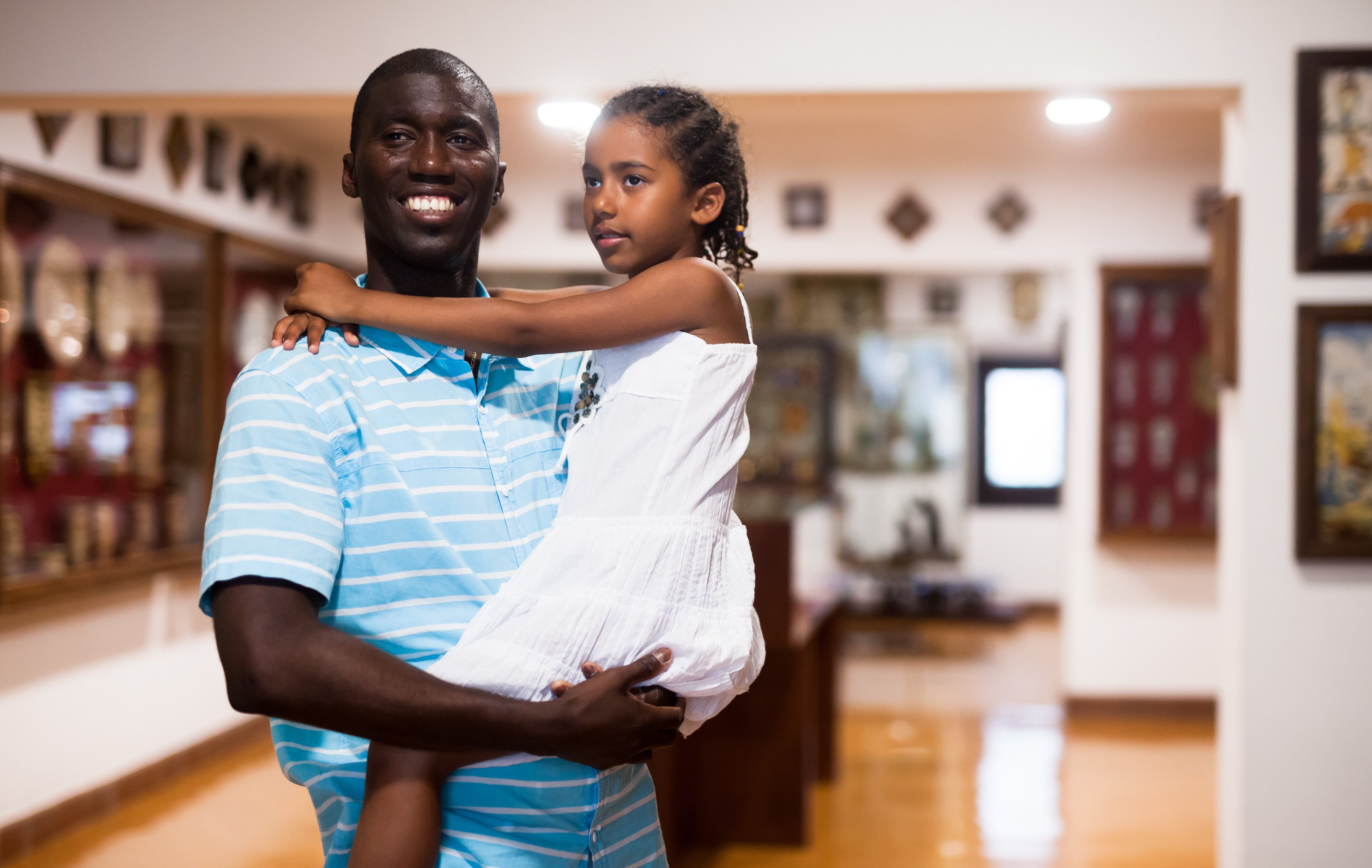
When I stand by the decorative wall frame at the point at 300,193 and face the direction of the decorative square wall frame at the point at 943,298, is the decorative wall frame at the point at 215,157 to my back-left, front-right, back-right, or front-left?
back-right

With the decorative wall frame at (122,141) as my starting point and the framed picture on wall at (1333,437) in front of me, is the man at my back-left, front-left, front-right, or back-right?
front-right

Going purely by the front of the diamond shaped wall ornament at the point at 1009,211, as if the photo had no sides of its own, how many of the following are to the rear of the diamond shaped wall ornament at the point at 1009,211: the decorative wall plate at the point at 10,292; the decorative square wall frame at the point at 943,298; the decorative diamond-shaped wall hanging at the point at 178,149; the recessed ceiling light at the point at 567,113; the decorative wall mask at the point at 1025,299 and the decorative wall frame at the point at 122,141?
2

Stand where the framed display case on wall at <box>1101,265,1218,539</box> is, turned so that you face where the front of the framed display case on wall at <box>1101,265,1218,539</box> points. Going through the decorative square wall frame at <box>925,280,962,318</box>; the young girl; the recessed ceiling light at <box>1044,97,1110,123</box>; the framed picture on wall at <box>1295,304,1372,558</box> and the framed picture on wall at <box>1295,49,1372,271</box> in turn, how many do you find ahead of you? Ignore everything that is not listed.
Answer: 4

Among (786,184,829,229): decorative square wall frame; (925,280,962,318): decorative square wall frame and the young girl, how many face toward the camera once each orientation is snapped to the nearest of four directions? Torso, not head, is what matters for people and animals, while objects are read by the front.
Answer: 2

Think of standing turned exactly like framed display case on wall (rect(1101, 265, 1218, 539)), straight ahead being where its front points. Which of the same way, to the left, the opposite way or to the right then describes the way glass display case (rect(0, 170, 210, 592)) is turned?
to the left

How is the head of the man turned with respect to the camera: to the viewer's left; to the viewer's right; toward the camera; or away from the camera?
toward the camera

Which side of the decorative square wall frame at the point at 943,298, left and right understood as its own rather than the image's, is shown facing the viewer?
front

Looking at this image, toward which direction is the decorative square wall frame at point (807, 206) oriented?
toward the camera

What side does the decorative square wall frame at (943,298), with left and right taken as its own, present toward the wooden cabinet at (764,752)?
front

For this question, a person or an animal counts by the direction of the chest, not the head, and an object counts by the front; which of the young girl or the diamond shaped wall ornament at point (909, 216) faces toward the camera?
the diamond shaped wall ornament

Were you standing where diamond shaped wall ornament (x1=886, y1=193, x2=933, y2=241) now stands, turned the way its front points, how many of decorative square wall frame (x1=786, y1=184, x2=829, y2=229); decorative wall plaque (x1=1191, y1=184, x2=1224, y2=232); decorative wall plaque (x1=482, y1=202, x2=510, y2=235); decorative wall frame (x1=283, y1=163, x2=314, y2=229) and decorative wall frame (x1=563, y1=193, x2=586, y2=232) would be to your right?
4

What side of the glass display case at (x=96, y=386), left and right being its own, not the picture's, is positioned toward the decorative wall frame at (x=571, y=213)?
left

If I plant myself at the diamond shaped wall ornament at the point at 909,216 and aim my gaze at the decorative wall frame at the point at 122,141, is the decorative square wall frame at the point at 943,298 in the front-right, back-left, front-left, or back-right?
back-right

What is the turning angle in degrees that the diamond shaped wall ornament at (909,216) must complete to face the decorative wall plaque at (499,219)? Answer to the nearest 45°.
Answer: approximately 90° to its right

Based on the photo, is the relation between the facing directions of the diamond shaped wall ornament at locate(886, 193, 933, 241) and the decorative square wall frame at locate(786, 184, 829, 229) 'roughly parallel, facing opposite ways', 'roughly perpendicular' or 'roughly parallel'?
roughly parallel

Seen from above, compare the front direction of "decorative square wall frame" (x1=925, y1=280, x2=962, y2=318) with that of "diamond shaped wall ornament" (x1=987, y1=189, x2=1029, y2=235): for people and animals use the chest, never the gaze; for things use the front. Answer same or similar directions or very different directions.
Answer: same or similar directions

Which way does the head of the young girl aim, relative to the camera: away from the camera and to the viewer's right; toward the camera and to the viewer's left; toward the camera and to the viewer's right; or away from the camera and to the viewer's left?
toward the camera and to the viewer's left

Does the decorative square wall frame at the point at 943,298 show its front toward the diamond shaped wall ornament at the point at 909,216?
yes

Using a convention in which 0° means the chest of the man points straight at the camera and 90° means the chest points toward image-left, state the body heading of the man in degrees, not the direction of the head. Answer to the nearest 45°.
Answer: approximately 315°
